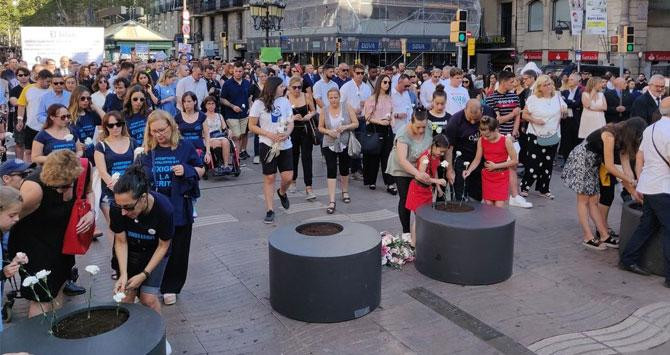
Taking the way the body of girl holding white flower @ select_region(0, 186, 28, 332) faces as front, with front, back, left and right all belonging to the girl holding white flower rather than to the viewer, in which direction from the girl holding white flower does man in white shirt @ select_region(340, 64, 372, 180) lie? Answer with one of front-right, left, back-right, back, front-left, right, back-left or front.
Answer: front-left

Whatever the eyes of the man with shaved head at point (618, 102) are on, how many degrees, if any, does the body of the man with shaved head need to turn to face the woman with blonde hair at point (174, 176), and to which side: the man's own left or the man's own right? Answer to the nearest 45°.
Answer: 0° — they already face them

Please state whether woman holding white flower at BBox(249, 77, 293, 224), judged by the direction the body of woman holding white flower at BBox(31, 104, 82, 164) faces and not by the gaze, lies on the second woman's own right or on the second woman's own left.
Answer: on the second woman's own left

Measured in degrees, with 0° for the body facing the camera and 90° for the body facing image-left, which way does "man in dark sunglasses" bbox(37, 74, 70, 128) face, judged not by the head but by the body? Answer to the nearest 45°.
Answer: approximately 0°

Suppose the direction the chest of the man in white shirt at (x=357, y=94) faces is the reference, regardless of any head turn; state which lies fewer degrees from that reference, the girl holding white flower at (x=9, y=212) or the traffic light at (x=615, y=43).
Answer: the girl holding white flower

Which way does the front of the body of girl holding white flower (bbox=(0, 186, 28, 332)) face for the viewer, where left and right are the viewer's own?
facing to the right of the viewer

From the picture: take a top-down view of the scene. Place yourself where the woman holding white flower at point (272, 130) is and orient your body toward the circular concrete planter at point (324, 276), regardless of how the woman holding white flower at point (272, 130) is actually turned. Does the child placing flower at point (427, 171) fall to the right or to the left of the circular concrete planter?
left

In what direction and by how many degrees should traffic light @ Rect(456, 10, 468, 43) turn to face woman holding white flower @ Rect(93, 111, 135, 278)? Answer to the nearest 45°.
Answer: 0° — it already faces them

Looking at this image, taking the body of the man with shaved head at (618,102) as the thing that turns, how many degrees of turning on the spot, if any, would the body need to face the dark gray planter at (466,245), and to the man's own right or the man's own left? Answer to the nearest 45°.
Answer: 0° — they already face it

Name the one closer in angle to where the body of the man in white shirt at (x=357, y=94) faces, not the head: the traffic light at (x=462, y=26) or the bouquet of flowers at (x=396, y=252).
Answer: the bouquet of flowers

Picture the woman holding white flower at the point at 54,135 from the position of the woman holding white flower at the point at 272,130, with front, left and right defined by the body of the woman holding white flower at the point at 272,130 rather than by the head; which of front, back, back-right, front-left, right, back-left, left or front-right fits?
front-right

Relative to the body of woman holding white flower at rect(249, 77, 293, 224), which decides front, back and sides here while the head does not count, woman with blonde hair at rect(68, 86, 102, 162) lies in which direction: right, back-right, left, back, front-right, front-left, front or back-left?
right

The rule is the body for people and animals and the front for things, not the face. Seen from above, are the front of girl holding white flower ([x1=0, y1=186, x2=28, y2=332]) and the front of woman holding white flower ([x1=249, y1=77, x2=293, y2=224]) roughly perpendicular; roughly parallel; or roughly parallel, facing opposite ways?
roughly perpendicular
